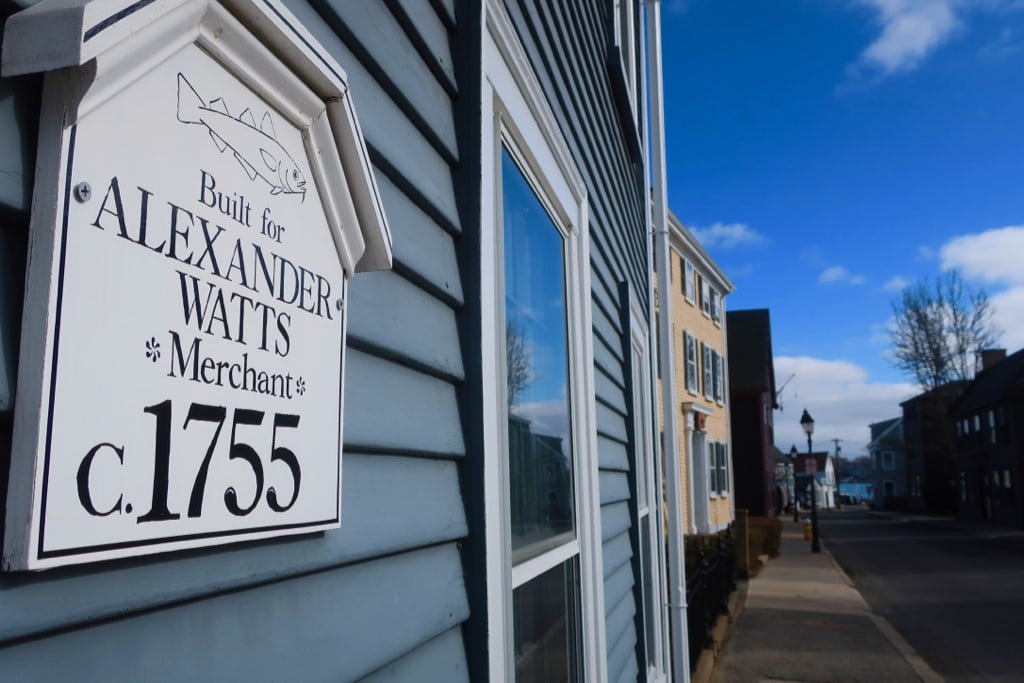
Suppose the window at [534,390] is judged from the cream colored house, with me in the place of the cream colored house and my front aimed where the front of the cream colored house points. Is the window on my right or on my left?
on my right

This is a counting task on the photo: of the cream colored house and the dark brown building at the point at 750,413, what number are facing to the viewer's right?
2

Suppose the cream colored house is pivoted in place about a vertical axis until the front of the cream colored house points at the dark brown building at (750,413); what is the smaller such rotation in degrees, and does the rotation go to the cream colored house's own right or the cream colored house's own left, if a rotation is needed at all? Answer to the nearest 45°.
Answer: approximately 90° to the cream colored house's own left

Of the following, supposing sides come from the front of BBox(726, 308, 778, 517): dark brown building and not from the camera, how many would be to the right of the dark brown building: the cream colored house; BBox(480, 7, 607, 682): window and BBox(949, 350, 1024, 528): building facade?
2

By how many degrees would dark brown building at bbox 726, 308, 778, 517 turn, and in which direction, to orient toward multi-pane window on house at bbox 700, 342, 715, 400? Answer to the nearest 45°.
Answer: approximately 90° to its right

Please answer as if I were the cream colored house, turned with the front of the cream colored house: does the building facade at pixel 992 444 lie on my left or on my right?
on my left

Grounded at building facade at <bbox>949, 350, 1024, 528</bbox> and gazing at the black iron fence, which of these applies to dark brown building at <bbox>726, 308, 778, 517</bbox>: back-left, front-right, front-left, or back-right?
front-right

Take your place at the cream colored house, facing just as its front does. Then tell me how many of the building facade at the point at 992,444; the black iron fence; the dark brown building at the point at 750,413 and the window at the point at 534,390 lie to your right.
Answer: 2

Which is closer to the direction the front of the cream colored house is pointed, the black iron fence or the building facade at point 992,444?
the building facade

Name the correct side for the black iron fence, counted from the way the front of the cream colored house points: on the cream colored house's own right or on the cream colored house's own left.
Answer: on the cream colored house's own right

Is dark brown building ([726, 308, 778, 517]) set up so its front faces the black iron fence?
no

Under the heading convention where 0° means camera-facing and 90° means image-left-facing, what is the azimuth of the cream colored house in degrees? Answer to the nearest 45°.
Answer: approximately 270°

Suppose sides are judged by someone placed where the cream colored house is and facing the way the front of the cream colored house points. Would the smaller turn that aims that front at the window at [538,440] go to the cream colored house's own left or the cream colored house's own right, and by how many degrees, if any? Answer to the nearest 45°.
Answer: approximately 90° to the cream colored house's own right

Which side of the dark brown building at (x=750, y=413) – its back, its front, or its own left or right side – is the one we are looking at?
right

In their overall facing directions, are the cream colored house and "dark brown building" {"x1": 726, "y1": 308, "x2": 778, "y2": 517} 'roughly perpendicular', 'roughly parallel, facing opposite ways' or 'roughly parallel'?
roughly parallel

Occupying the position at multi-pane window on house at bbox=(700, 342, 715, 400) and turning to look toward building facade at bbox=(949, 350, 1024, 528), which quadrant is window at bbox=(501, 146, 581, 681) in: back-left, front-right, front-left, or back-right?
back-right

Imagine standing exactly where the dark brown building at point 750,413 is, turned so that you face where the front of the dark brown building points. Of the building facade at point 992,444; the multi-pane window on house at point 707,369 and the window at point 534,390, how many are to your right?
2
